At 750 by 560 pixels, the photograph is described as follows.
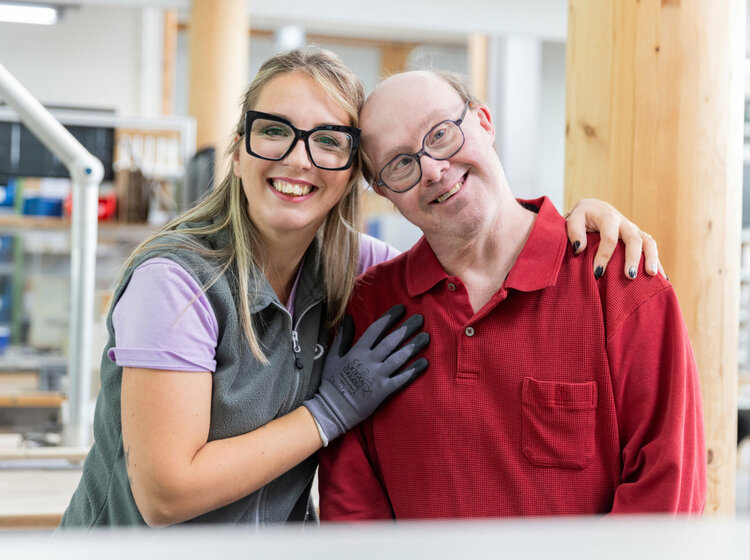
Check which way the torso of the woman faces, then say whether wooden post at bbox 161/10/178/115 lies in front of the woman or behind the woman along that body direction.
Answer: behind

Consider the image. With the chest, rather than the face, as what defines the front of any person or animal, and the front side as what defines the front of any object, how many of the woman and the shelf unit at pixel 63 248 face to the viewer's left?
0

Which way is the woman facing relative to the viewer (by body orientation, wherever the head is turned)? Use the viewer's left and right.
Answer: facing the viewer and to the right of the viewer

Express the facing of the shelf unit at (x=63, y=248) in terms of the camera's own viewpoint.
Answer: facing the viewer

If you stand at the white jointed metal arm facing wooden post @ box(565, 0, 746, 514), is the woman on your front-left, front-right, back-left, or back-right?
front-right

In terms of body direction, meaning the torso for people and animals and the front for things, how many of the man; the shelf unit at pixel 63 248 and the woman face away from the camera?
0

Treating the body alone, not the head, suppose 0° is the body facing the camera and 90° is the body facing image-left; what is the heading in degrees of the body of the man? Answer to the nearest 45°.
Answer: approximately 45°
